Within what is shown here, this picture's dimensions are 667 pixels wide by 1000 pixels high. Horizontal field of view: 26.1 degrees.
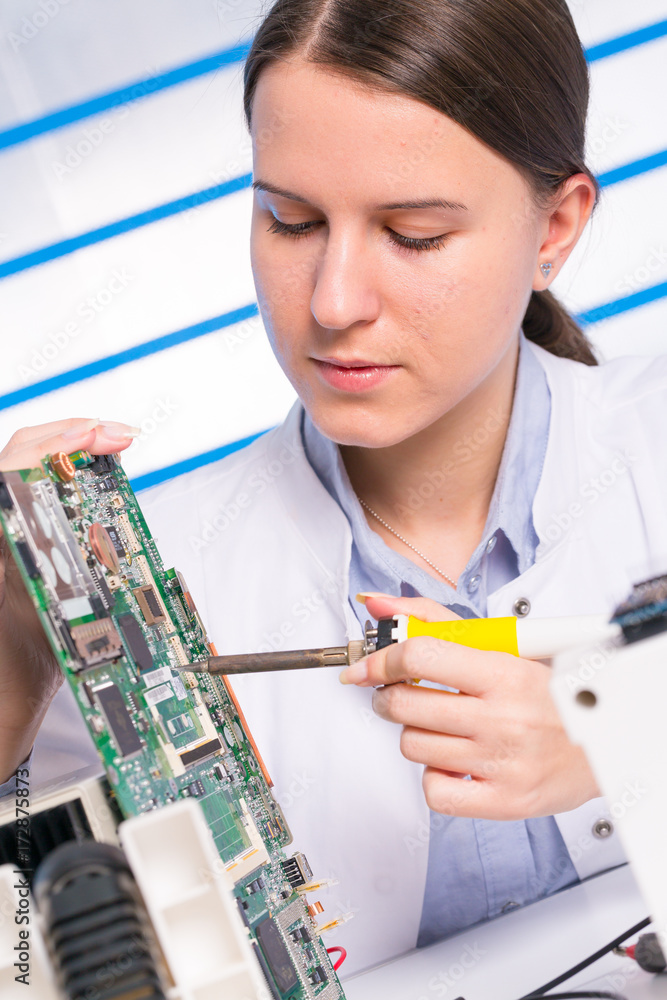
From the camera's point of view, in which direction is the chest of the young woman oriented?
toward the camera

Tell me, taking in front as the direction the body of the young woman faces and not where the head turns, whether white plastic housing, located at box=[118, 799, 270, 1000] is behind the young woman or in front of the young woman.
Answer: in front

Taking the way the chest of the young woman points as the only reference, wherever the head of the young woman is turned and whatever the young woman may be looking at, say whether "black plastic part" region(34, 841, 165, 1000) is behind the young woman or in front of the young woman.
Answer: in front

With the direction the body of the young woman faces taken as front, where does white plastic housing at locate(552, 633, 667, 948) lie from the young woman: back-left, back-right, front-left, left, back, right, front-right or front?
front
